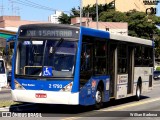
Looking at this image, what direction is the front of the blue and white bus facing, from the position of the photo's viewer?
facing the viewer and to the left of the viewer
